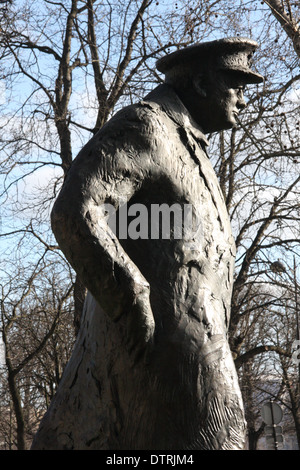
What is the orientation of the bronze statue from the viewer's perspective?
to the viewer's right
